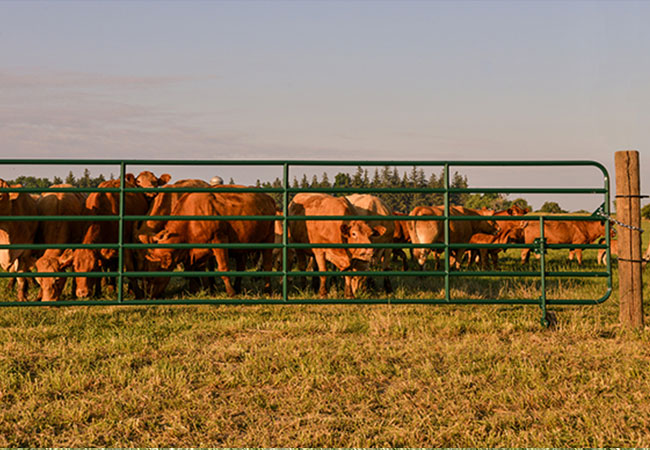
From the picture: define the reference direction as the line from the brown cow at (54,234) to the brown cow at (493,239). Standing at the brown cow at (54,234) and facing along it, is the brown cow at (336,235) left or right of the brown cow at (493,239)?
right

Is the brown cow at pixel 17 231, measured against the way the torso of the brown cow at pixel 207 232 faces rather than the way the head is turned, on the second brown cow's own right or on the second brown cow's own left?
on the second brown cow's own right

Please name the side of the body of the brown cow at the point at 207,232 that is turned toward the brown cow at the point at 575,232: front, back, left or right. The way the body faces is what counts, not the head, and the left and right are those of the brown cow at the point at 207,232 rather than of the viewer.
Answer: back

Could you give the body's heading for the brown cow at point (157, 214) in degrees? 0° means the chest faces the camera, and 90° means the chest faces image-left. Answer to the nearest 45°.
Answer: approximately 45°

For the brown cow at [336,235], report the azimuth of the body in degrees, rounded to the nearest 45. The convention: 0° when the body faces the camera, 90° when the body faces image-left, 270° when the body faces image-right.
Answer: approximately 315°

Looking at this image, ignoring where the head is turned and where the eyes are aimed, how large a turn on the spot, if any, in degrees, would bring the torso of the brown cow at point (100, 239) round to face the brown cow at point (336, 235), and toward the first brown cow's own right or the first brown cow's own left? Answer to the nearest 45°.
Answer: approximately 135° to the first brown cow's own left
